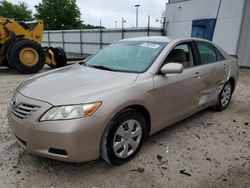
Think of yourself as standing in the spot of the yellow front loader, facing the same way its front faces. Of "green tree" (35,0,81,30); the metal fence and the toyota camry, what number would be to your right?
1

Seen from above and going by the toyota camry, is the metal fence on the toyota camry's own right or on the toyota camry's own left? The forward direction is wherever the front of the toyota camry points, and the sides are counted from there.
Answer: on the toyota camry's own right

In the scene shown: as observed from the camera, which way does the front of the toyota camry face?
facing the viewer and to the left of the viewer

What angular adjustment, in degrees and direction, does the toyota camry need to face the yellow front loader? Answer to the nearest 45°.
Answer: approximately 90° to its right
